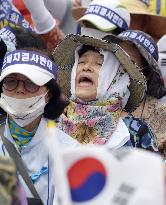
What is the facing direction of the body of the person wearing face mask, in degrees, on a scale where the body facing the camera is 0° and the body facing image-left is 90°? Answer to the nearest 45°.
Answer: approximately 45°

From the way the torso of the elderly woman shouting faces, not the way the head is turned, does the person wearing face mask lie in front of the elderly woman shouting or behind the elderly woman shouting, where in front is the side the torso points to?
in front

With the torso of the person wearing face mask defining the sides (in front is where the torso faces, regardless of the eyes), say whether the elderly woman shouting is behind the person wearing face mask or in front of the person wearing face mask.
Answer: behind

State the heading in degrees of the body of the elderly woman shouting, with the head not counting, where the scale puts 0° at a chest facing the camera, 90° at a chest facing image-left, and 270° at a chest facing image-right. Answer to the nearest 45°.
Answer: approximately 45°
